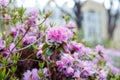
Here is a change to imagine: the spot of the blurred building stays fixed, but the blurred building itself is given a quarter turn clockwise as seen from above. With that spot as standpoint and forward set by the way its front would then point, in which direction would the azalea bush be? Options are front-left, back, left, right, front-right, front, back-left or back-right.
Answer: left

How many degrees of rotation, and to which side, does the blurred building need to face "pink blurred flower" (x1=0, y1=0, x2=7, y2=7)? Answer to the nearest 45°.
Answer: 0° — it already faces it

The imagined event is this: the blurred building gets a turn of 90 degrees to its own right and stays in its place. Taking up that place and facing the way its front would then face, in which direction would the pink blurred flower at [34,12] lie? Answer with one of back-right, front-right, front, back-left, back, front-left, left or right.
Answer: left

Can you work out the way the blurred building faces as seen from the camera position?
facing the viewer
